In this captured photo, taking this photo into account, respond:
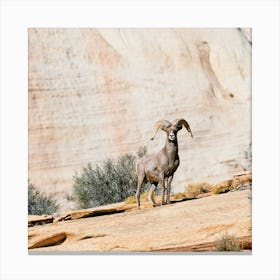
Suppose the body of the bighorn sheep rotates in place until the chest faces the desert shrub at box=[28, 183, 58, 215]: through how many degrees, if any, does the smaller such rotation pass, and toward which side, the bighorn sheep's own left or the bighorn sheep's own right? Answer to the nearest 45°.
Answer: approximately 135° to the bighorn sheep's own right

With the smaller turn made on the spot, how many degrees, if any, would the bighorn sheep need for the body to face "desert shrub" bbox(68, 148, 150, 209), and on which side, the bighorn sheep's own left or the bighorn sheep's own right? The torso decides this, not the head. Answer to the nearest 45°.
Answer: approximately 135° to the bighorn sheep's own right

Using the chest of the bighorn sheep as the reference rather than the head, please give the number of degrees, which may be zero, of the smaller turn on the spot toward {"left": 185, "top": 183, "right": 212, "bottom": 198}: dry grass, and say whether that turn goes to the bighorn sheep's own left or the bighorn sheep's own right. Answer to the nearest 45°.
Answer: approximately 45° to the bighorn sheep's own left

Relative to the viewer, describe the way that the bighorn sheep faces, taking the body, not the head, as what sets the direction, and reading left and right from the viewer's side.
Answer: facing the viewer and to the right of the viewer

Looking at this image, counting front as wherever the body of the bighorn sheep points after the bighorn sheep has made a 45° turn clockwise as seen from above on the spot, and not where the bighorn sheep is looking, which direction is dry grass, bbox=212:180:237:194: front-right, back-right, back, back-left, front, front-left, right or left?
left

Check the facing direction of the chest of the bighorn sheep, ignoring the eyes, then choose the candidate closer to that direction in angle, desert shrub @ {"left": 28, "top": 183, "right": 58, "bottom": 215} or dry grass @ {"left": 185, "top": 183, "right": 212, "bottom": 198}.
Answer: the dry grass

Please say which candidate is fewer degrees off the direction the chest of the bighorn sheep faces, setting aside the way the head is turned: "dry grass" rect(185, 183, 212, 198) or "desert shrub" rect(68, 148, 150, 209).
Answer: the dry grass
